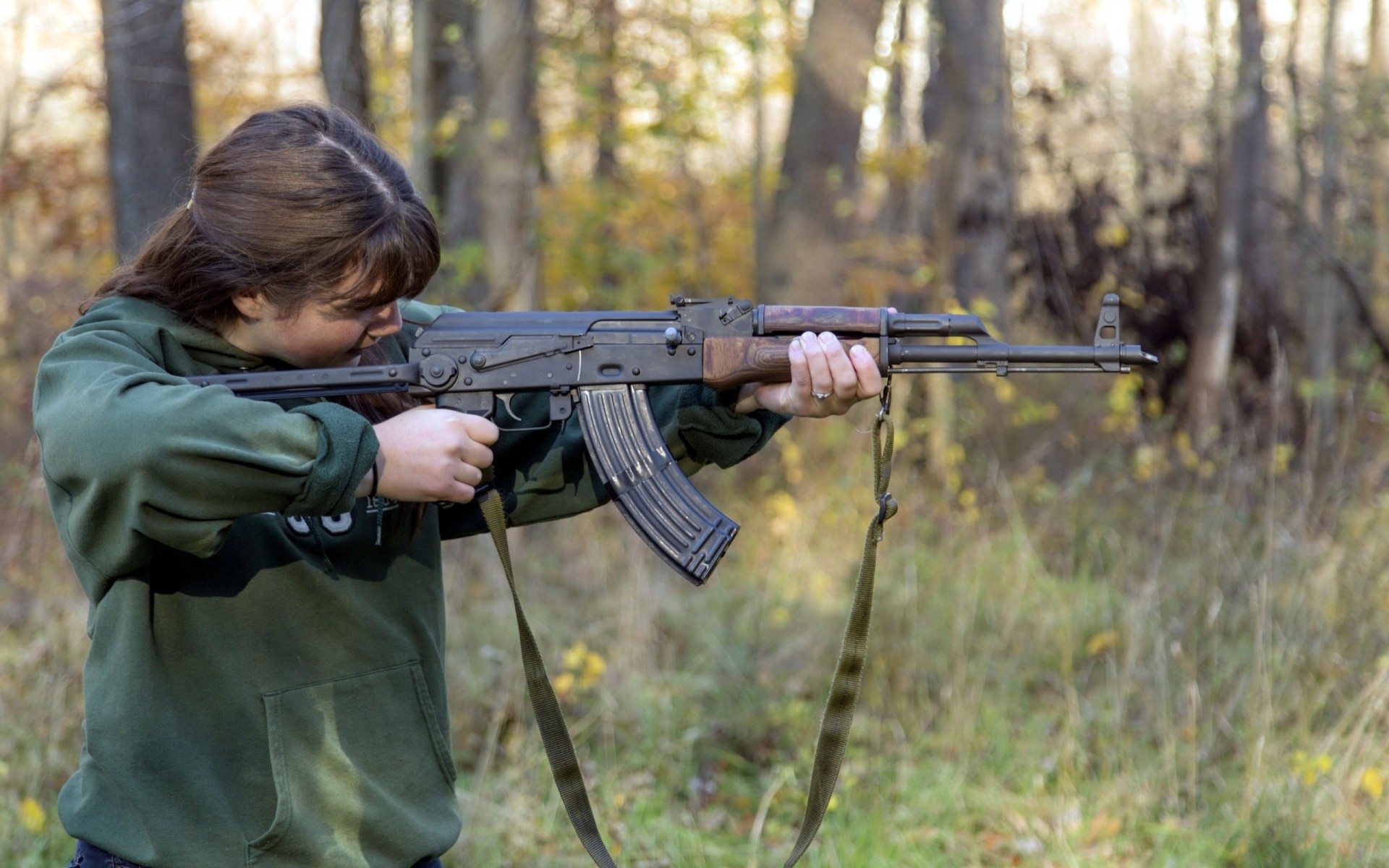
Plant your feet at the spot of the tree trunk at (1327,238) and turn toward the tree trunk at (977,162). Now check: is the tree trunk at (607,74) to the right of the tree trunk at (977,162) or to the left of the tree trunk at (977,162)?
right

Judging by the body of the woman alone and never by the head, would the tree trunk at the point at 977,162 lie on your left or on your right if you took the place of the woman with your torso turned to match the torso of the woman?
on your left

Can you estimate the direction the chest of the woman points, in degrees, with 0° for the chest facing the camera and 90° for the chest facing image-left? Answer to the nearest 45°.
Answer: approximately 315°

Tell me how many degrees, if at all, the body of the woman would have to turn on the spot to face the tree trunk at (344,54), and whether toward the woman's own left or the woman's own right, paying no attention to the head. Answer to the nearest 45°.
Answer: approximately 135° to the woman's own left

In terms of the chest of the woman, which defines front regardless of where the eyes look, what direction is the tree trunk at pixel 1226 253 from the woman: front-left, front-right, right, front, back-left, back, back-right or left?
left

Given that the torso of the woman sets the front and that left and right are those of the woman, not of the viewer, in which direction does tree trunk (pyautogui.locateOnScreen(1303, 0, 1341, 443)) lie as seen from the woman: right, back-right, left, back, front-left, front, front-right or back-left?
left

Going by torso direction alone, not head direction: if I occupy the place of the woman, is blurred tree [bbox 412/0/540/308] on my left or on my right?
on my left

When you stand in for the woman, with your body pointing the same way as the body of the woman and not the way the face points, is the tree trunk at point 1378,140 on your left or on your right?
on your left

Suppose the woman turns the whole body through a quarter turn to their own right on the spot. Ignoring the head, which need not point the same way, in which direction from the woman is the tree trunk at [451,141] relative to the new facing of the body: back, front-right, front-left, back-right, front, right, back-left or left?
back-right

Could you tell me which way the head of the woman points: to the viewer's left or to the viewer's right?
to the viewer's right
